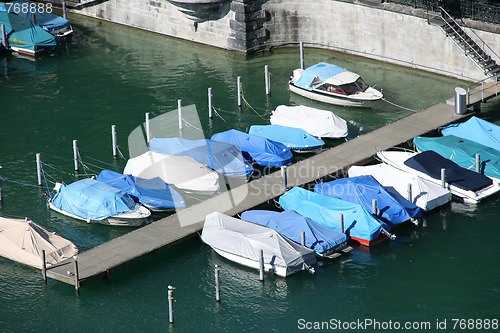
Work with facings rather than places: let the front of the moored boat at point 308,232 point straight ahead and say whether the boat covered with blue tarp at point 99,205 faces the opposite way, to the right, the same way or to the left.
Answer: the opposite way

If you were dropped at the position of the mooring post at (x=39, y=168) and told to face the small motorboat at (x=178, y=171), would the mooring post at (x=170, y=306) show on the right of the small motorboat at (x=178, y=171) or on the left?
right

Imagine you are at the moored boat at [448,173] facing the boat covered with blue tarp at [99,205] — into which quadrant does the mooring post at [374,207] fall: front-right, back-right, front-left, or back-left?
front-left
